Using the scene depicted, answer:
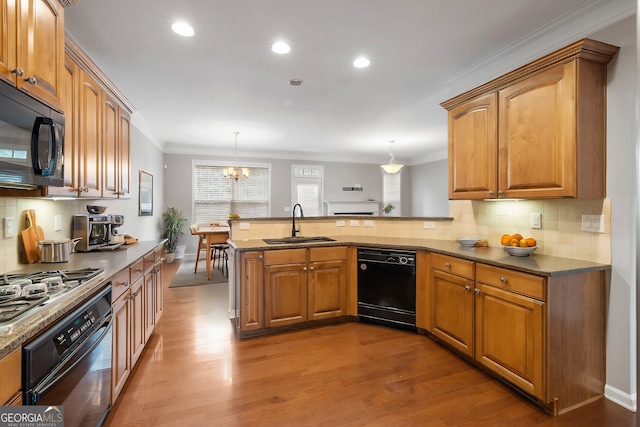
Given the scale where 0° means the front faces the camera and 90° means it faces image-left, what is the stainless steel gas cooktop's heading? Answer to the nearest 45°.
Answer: approximately 315°

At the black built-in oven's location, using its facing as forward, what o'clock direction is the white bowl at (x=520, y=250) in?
The white bowl is roughly at 11 o'clock from the black built-in oven.

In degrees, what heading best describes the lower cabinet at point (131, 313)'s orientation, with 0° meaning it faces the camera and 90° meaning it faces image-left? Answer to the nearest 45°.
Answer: approximately 270°

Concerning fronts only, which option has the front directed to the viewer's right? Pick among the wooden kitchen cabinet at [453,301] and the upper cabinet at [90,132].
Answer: the upper cabinet

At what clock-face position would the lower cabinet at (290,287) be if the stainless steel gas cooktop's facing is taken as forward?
The lower cabinet is roughly at 10 o'clock from the stainless steel gas cooktop.

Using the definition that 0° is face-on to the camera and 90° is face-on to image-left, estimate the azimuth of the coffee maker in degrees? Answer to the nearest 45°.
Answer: approximately 315°

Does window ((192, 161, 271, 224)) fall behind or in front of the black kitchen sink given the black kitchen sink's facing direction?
behind

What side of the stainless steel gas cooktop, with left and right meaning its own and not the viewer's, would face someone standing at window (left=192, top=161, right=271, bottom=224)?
left

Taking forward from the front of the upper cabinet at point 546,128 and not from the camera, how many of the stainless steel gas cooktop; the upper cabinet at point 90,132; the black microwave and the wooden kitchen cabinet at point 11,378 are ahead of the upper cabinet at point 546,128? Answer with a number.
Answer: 4

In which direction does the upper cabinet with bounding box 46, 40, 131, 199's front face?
to the viewer's right

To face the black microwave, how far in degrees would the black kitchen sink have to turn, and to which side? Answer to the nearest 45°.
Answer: approximately 45° to its right

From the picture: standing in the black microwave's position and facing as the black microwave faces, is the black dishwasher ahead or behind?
ahead
